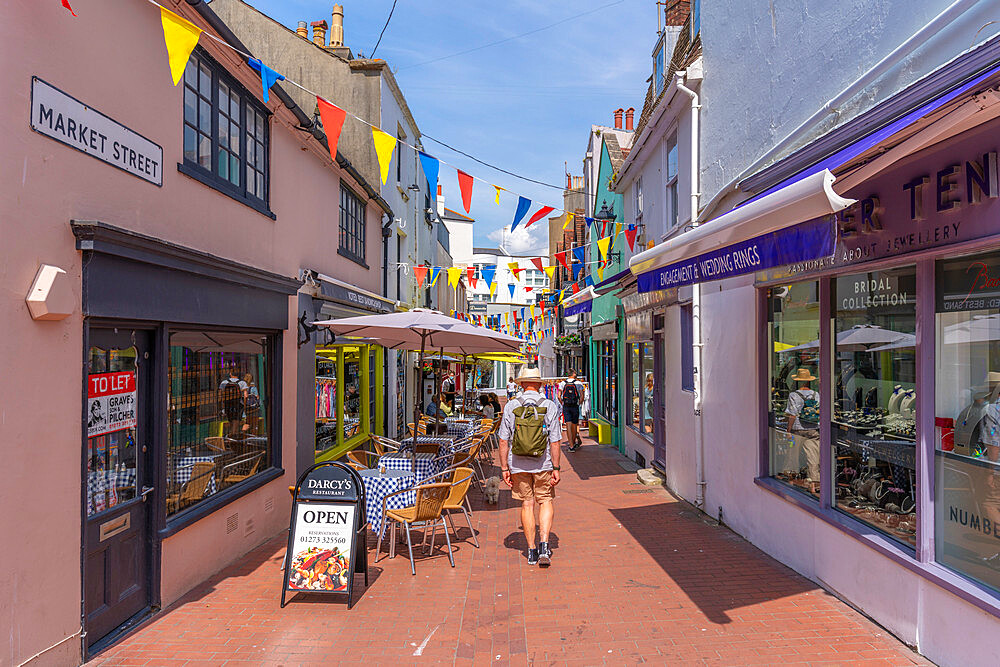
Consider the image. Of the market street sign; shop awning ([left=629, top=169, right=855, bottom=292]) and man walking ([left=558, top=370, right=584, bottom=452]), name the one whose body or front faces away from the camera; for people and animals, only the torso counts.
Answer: the man walking

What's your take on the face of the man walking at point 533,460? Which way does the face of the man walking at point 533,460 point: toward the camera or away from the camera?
away from the camera

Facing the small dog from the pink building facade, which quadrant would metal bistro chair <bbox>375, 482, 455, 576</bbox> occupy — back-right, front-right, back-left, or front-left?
front-right

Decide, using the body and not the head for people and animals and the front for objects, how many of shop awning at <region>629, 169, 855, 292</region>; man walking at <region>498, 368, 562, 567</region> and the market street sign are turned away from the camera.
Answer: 1

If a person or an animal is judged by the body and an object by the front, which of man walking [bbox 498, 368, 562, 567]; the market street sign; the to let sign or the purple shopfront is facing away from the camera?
the man walking

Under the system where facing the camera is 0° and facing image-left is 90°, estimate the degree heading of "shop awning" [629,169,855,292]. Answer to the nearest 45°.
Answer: approximately 45°

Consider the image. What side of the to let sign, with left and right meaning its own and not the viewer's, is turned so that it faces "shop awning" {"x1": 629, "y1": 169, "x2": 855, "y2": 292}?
front

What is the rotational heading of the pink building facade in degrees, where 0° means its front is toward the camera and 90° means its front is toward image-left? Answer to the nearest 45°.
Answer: approximately 315°

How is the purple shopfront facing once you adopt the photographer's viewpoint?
facing the viewer and to the left of the viewer

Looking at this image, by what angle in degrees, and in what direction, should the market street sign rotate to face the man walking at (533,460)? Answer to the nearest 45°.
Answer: approximately 45° to its left

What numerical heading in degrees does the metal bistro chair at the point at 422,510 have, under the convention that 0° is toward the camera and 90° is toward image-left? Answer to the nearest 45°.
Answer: approximately 135°

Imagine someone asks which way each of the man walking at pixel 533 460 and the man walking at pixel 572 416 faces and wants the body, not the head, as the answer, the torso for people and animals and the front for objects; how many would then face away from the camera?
2

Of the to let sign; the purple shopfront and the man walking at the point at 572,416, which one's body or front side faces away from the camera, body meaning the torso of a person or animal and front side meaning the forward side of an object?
the man walking

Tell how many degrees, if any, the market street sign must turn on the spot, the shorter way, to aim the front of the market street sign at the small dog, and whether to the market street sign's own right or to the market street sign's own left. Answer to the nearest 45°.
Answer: approximately 90° to the market street sign's own left

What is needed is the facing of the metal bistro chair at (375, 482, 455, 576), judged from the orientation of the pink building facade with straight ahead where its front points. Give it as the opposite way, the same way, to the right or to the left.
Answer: the opposite way

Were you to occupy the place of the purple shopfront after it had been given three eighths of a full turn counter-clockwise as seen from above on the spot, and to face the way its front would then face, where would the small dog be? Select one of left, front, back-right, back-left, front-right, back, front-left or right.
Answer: back-left

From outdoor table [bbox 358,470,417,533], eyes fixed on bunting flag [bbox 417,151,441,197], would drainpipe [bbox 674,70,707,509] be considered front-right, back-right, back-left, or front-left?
front-right

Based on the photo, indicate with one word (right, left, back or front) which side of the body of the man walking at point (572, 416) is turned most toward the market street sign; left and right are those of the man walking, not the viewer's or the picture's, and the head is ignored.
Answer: back

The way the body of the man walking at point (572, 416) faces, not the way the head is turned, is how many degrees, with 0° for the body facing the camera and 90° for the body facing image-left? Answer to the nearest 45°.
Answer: approximately 180°
